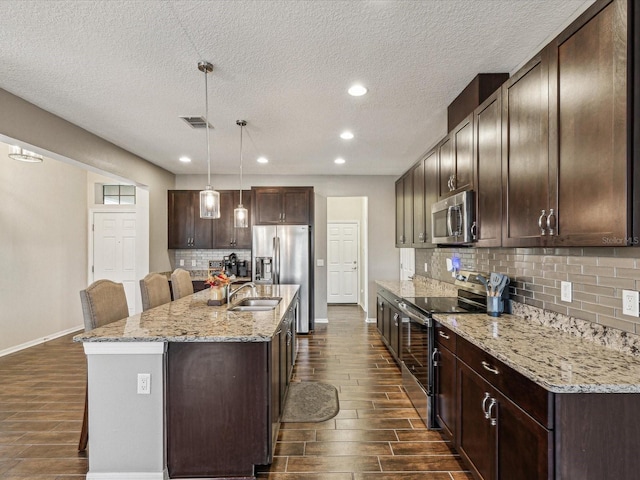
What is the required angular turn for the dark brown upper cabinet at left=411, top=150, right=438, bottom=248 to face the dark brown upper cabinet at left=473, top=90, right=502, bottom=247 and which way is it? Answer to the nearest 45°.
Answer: approximately 90° to its left

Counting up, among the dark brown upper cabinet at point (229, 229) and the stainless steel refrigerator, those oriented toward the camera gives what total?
2

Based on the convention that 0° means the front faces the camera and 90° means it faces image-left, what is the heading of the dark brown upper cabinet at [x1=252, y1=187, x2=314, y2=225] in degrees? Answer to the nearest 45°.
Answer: approximately 0°

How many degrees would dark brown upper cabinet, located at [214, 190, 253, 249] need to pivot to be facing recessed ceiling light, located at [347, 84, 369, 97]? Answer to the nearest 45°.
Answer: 0° — it already faces it

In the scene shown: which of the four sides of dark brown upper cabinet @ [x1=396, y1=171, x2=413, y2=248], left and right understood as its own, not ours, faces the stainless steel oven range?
left

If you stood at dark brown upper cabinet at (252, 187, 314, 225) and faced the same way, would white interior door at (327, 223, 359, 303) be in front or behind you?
behind

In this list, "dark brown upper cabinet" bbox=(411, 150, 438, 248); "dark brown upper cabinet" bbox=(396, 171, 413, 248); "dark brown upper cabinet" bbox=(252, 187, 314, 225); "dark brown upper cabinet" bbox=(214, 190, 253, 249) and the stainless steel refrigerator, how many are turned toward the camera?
3

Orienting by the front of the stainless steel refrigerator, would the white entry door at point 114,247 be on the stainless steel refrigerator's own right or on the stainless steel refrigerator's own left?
on the stainless steel refrigerator's own right

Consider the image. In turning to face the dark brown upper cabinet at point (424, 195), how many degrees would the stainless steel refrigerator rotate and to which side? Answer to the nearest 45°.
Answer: approximately 45° to its left

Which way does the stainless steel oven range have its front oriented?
to the viewer's left

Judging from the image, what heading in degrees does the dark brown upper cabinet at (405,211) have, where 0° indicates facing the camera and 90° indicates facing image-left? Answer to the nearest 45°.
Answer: approximately 90°

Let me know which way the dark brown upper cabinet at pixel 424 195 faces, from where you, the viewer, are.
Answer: facing to the left of the viewer
